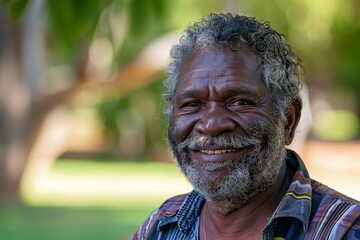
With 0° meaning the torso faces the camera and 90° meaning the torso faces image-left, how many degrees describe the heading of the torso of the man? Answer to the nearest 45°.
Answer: approximately 45°

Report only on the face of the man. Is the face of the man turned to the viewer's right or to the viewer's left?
to the viewer's left

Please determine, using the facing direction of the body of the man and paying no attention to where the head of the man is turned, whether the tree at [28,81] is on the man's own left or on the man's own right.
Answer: on the man's own right
